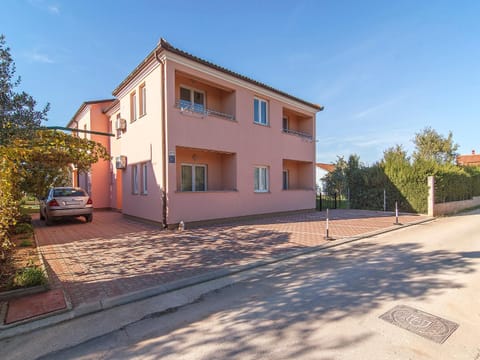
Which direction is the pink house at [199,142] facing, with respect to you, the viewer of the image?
facing the viewer and to the right of the viewer

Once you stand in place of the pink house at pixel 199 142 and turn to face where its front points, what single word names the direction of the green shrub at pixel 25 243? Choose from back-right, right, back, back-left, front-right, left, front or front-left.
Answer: right

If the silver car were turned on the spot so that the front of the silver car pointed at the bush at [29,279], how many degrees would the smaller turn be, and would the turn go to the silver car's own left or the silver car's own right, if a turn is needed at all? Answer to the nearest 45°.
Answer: approximately 180°

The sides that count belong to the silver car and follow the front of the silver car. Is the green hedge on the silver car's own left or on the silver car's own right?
on the silver car's own right

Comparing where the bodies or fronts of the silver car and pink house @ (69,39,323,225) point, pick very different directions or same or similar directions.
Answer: very different directions

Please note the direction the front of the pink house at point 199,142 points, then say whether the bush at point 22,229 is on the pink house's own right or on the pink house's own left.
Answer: on the pink house's own right

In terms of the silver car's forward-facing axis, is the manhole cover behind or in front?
behind

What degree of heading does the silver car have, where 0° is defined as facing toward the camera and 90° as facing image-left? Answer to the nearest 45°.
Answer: approximately 180°

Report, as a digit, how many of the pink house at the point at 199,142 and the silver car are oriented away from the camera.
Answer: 1

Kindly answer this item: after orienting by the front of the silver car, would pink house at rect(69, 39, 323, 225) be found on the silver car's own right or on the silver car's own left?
on the silver car's own right

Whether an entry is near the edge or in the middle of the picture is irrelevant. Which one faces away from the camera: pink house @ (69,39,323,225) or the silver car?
the silver car
